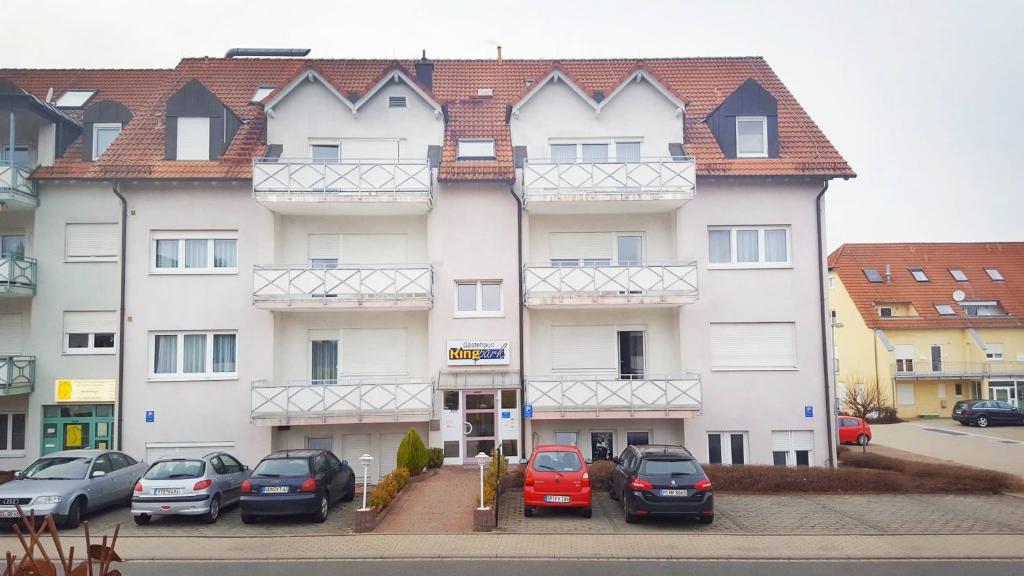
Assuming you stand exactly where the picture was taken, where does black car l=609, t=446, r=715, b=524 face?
facing away from the viewer and to the left of the viewer

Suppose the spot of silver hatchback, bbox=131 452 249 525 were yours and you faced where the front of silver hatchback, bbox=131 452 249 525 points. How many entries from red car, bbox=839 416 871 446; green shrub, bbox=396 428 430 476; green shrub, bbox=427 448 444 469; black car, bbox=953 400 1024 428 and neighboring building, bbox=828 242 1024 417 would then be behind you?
0

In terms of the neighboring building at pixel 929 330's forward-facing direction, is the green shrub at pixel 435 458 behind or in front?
in front

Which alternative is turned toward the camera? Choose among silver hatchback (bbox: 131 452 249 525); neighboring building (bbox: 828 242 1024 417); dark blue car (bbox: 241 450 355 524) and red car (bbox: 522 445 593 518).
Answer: the neighboring building

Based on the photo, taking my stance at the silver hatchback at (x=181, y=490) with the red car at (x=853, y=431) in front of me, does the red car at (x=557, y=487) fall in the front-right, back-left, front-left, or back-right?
front-right

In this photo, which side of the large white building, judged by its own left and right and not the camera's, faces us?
front

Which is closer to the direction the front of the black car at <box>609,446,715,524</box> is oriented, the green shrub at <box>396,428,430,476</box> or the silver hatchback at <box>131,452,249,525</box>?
the green shrub

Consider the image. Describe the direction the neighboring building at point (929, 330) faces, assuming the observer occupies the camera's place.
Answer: facing the viewer

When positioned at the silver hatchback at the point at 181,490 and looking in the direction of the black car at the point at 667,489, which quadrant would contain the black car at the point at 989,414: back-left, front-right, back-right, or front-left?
front-left

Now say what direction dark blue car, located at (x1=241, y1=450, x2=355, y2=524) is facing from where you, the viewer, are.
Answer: facing away from the viewer and to the right of the viewer

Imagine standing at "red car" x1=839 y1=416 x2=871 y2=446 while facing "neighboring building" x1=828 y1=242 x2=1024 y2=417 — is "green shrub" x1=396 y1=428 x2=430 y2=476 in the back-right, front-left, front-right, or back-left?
back-left

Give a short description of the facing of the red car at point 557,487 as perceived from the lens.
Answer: facing away from the viewer

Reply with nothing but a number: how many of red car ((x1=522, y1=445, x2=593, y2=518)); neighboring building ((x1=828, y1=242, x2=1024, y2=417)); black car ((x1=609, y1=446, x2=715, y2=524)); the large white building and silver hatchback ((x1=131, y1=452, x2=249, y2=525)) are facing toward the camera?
2

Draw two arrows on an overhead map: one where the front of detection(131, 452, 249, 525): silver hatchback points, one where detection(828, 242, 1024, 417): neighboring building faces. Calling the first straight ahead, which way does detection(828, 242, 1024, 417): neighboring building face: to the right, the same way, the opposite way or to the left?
the opposite way

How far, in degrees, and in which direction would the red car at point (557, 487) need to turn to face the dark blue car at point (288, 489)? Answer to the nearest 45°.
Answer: approximately 90° to its left
